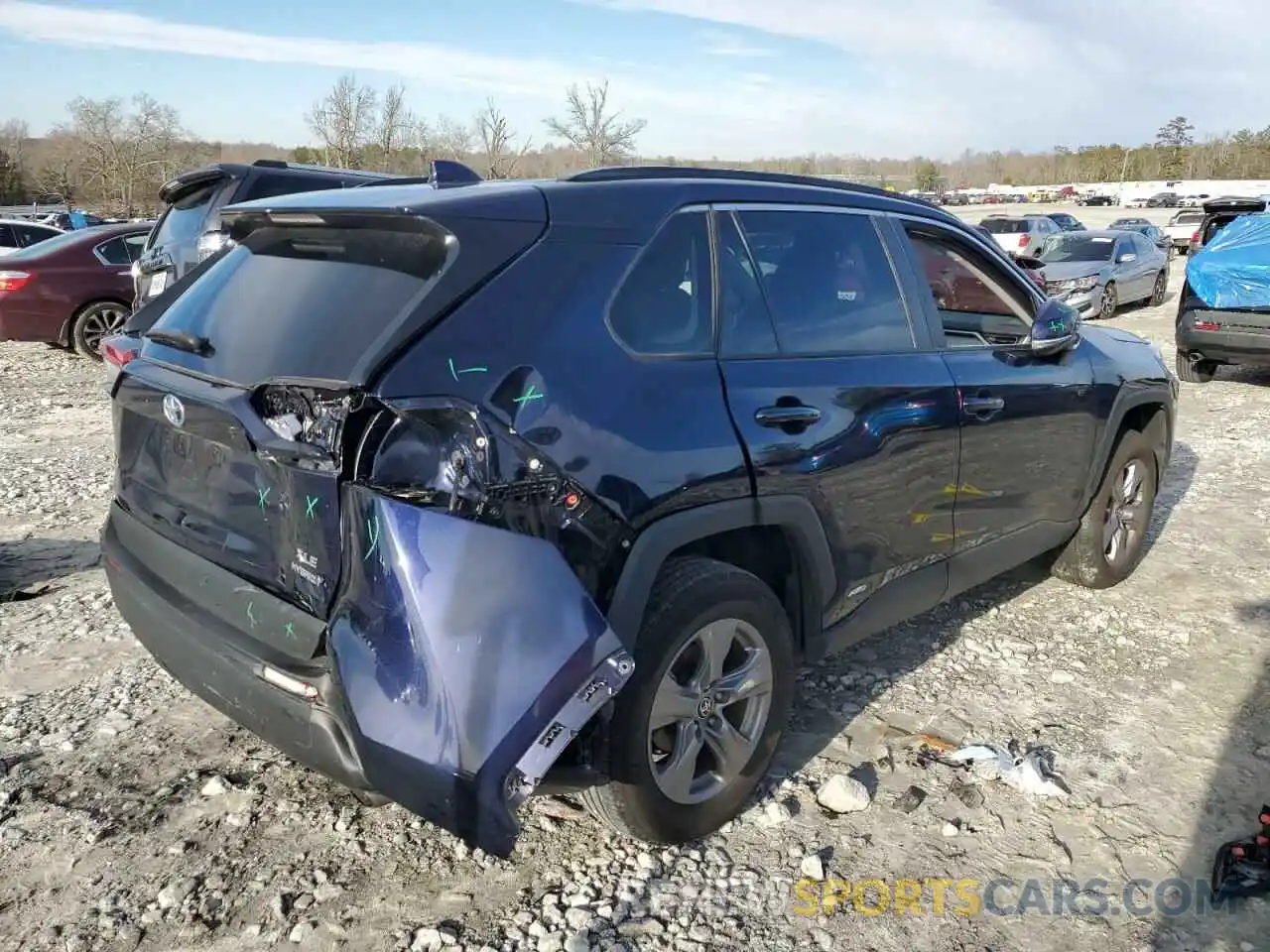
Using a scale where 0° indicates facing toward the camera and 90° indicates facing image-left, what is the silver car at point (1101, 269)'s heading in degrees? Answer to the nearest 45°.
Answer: approximately 45°

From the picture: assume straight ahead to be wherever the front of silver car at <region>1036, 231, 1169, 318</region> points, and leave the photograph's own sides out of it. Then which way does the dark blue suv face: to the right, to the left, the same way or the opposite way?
the opposite way

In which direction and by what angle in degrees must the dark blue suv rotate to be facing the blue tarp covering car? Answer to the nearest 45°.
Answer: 0° — it already faces it

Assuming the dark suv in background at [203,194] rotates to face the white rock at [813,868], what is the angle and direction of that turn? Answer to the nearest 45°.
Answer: approximately 135° to its right

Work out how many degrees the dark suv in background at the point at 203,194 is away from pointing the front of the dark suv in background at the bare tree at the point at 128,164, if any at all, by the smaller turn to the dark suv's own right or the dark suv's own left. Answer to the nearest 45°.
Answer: approximately 45° to the dark suv's own left

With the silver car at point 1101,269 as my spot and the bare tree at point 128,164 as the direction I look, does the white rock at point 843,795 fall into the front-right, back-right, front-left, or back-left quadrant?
back-left

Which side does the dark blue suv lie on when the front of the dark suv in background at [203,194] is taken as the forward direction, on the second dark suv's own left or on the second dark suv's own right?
on the second dark suv's own right

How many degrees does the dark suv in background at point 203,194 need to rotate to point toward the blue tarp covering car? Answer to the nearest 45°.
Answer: approximately 45° to its right

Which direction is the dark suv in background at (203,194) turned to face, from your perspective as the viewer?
facing away from the viewer and to the right of the viewer

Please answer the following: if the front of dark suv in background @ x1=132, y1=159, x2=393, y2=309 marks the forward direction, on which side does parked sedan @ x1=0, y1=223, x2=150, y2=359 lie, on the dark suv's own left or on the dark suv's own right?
on the dark suv's own left

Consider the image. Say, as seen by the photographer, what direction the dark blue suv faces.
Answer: facing away from the viewer and to the right of the viewer
